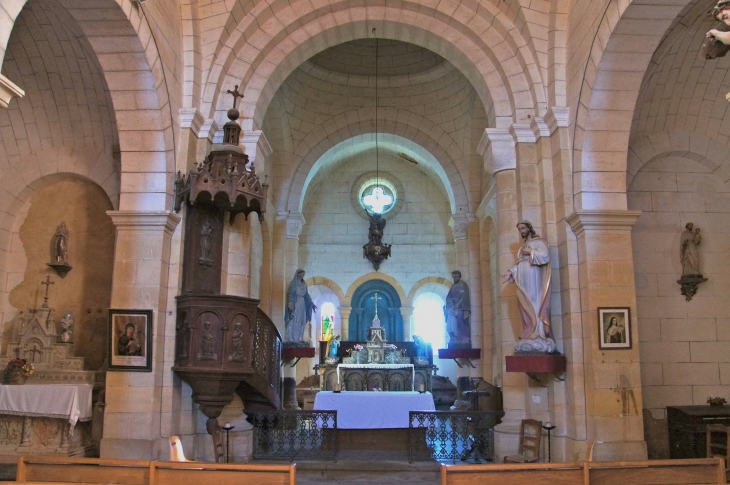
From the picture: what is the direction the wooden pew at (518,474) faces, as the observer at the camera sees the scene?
facing away from the viewer

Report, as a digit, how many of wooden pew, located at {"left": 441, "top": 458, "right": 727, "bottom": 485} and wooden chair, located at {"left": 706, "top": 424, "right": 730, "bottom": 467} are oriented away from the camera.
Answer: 2

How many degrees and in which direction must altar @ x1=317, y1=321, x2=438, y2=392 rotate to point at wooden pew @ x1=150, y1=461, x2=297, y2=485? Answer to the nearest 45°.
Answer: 0° — it already faces it

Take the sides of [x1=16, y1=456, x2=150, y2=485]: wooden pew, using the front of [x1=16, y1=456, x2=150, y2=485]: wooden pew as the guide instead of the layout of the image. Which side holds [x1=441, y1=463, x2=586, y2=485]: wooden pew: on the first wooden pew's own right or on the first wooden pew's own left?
on the first wooden pew's own right

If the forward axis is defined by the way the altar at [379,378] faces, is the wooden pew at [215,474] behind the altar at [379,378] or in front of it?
in front

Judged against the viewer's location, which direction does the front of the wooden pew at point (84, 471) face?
facing away from the viewer

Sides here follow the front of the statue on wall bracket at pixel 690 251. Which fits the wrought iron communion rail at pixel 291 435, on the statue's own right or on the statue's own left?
on the statue's own right

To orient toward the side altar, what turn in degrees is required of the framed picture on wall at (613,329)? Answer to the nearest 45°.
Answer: approximately 90° to its right

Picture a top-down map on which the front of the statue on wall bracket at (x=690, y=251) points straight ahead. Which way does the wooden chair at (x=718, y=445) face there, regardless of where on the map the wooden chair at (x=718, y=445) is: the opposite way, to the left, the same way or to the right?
the opposite way

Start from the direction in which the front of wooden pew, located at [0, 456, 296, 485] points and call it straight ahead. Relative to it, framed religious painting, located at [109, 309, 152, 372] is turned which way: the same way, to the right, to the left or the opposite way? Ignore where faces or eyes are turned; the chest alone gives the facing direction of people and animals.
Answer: the opposite way
